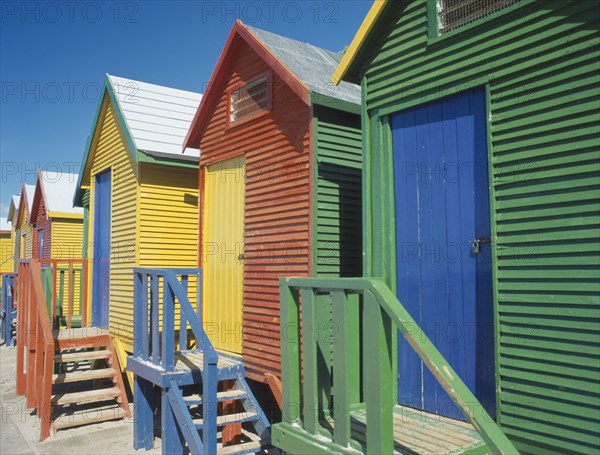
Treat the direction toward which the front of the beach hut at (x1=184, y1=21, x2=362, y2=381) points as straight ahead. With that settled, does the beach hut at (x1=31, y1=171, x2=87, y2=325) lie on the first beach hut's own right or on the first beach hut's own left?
on the first beach hut's own right

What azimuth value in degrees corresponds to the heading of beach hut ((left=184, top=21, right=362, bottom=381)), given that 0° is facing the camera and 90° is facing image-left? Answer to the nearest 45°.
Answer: approximately 45°

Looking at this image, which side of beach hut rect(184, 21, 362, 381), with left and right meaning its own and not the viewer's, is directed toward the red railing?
right
